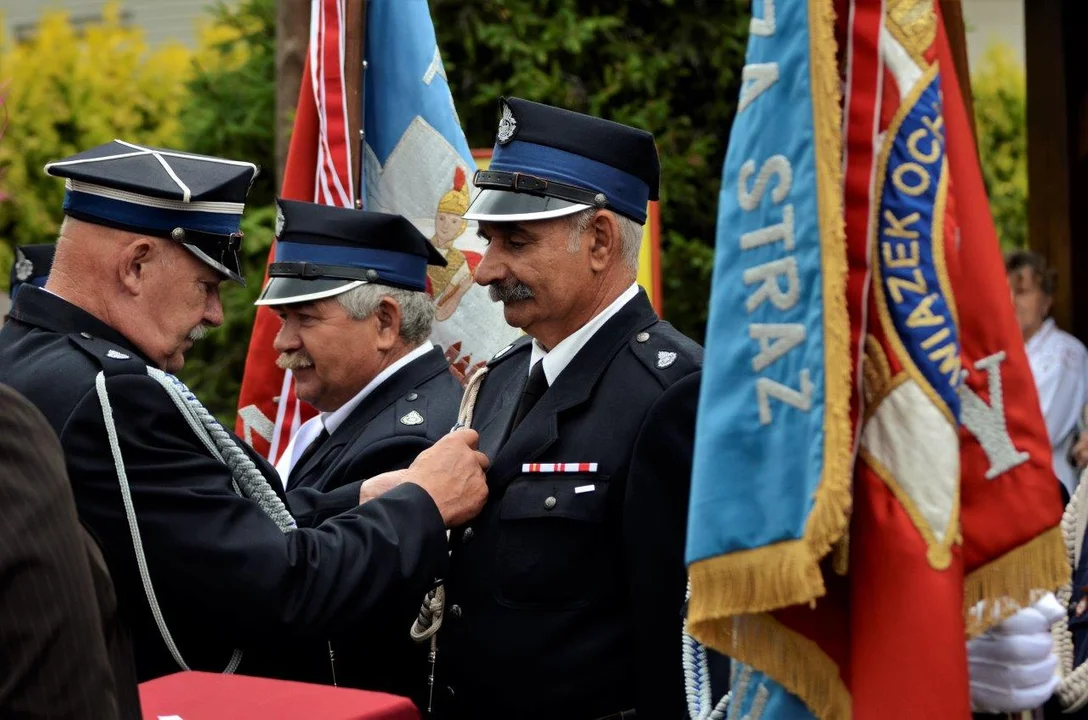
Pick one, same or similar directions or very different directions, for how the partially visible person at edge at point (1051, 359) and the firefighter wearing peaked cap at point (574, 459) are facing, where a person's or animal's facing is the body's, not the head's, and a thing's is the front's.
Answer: same or similar directions

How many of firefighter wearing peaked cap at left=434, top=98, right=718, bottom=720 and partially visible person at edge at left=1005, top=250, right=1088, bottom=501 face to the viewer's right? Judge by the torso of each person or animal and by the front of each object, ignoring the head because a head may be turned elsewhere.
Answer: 0

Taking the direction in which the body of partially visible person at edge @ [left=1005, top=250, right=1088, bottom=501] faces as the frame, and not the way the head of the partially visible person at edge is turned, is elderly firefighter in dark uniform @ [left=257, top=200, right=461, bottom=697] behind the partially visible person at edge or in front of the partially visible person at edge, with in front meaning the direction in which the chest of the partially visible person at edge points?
in front

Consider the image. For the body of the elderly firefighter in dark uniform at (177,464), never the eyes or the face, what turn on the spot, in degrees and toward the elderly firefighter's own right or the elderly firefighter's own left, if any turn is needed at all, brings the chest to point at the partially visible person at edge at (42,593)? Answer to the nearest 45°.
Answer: approximately 90° to the elderly firefighter's own right

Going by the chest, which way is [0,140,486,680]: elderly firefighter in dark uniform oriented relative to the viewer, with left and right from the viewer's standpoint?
facing to the right of the viewer

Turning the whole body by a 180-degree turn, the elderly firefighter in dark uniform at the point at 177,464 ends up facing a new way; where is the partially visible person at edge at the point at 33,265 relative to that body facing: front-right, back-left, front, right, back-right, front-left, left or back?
right

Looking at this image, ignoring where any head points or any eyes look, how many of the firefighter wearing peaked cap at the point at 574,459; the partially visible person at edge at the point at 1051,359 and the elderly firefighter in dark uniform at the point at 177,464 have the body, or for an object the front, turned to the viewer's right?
1

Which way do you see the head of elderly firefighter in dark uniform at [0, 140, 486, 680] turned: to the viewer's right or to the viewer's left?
to the viewer's right

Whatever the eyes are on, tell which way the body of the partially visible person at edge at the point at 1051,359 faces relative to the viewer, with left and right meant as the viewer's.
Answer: facing the viewer and to the left of the viewer

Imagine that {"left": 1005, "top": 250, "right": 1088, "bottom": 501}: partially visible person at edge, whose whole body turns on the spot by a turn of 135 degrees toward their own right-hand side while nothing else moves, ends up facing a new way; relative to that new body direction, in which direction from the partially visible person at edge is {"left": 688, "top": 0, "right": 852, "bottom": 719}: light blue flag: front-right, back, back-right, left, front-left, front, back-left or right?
back

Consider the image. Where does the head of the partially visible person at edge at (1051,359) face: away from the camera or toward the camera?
toward the camera
